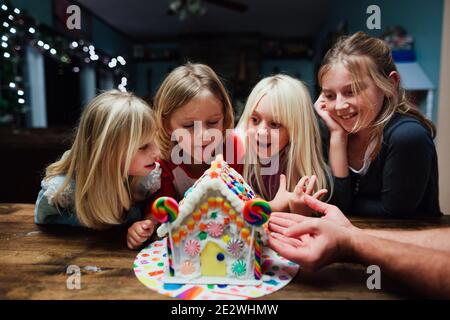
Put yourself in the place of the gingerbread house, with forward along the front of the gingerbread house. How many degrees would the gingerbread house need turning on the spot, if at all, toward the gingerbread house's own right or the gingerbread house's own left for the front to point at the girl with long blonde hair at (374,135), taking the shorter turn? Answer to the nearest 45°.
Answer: approximately 135° to the gingerbread house's own left

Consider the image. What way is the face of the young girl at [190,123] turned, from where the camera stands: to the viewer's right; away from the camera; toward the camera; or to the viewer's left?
toward the camera

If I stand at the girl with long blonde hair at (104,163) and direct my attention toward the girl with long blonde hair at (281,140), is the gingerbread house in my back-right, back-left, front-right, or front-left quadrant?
front-right

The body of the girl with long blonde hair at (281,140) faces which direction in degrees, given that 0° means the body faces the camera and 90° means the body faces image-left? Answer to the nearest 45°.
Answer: approximately 45°

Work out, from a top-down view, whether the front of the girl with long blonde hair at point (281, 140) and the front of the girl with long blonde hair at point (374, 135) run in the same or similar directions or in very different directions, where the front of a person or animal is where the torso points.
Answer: same or similar directions

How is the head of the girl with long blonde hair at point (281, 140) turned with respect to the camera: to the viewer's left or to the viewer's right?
to the viewer's left

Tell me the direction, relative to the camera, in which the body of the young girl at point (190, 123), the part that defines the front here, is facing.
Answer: toward the camera

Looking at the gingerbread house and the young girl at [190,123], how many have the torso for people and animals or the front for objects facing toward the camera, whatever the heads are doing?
2

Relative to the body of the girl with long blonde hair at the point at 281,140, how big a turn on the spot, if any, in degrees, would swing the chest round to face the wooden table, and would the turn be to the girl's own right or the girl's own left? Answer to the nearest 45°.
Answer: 0° — they already face it

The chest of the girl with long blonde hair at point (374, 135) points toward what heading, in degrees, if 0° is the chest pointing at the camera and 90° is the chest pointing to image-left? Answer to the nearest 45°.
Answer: approximately 45°

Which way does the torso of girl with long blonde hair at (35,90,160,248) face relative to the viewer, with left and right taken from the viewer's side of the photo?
facing the viewer and to the right of the viewer

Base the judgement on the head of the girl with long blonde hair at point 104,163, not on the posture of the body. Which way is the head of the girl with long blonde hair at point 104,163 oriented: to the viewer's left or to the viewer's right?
to the viewer's right

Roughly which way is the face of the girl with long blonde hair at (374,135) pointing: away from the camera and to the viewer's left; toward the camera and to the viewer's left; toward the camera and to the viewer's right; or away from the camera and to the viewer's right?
toward the camera and to the viewer's left

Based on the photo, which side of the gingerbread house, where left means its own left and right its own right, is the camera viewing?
front
